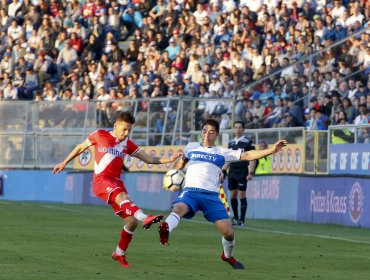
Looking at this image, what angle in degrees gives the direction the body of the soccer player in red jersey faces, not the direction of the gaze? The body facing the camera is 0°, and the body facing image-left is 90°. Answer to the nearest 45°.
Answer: approximately 315°

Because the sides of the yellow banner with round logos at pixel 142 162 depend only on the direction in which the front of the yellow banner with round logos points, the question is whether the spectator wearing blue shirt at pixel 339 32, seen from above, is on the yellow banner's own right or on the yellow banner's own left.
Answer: on the yellow banner's own left

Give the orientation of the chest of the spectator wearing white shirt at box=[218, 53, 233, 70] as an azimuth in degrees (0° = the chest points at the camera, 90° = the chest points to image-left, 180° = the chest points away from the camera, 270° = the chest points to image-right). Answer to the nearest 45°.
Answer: approximately 0°

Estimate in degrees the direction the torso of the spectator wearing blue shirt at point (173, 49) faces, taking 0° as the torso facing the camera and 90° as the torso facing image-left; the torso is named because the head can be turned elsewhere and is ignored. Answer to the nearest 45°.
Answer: approximately 0°
